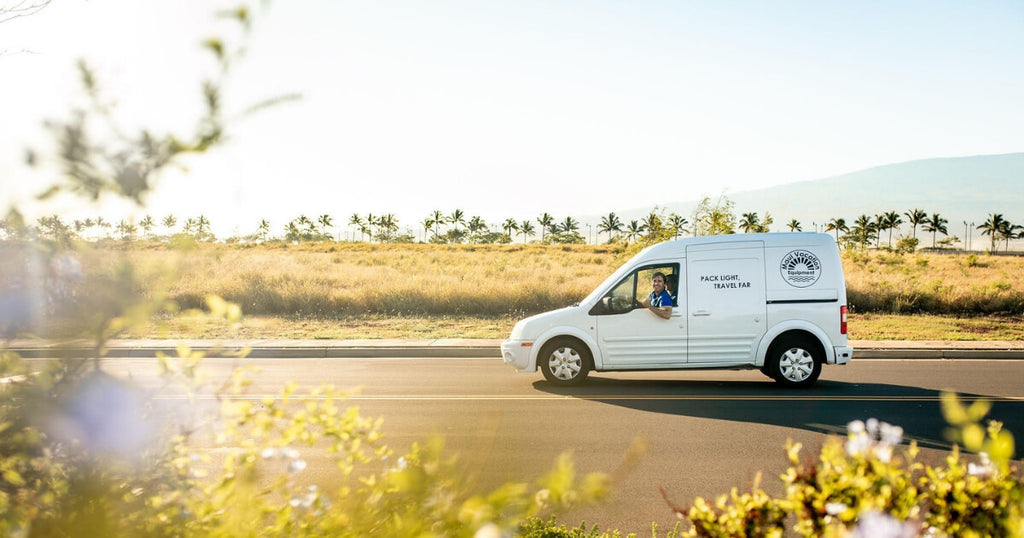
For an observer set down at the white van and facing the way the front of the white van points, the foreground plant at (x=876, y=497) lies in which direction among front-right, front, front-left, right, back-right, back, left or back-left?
left

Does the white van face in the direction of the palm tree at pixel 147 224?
no

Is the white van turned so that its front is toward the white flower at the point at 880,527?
no

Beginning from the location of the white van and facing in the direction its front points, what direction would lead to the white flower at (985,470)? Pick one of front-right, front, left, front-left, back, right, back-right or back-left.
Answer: left

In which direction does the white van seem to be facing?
to the viewer's left

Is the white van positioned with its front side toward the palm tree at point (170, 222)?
no
